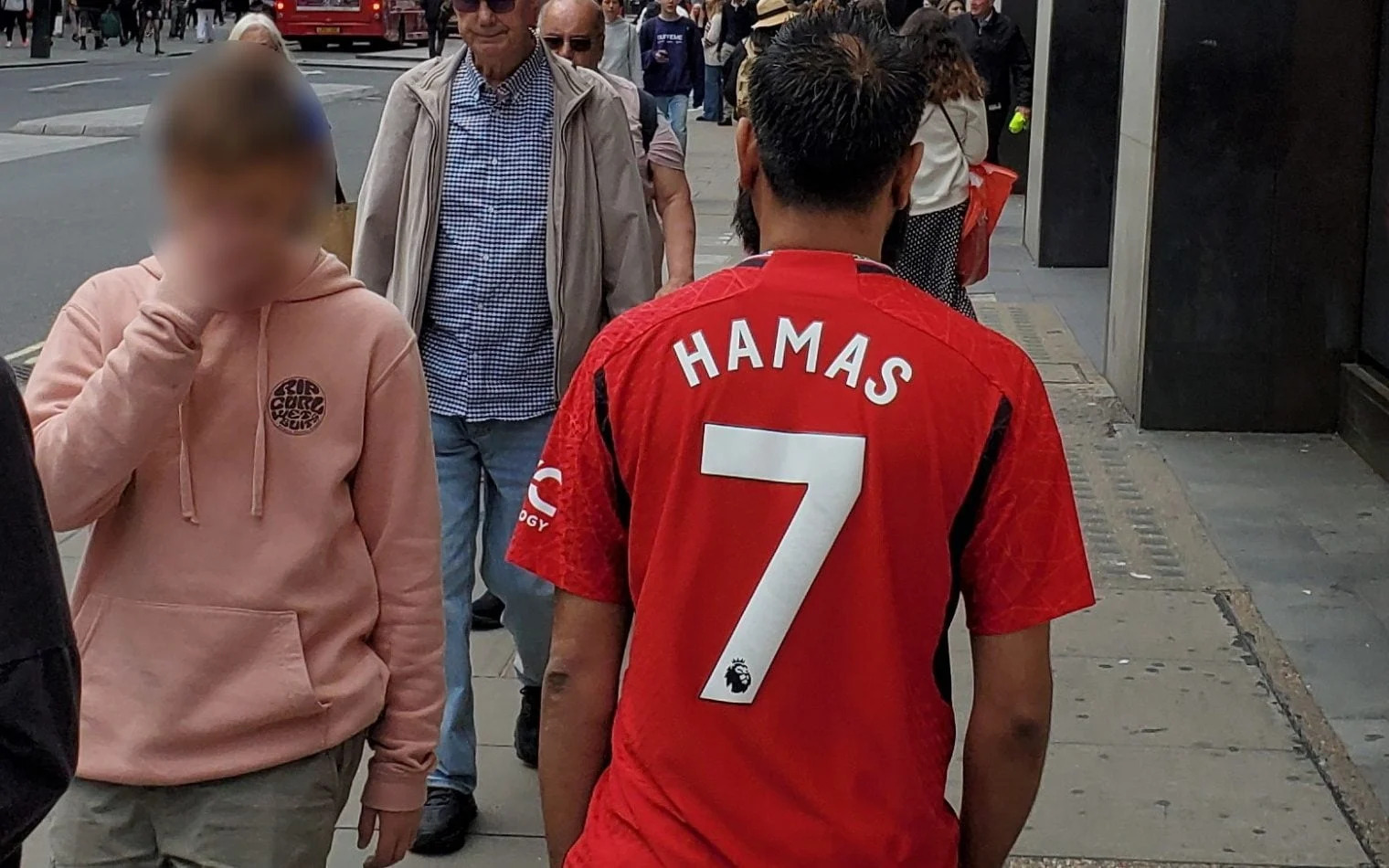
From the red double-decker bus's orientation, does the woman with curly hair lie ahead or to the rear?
to the rear

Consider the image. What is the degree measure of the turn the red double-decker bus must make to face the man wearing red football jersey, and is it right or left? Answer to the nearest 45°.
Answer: approximately 180°

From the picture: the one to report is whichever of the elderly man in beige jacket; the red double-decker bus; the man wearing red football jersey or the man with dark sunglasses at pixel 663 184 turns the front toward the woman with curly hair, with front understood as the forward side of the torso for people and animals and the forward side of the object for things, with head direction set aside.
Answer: the man wearing red football jersey

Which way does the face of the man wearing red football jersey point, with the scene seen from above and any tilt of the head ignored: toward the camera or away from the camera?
away from the camera

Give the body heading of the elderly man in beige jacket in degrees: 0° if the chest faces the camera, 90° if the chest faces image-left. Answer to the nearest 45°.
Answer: approximately 0°

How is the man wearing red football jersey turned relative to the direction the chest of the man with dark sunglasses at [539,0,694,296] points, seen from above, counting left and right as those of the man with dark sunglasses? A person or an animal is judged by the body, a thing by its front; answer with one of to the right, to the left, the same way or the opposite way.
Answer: the opposite way

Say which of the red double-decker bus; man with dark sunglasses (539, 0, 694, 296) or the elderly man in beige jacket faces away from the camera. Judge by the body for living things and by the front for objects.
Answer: the red double-decker bus

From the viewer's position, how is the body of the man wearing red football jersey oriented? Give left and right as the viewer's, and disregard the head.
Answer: facing away from the viewer

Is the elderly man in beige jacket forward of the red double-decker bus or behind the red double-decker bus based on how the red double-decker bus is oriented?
behind

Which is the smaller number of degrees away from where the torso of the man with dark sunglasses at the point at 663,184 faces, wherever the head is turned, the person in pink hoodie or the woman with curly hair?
the person in pink hoodie

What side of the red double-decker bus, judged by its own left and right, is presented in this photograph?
back
